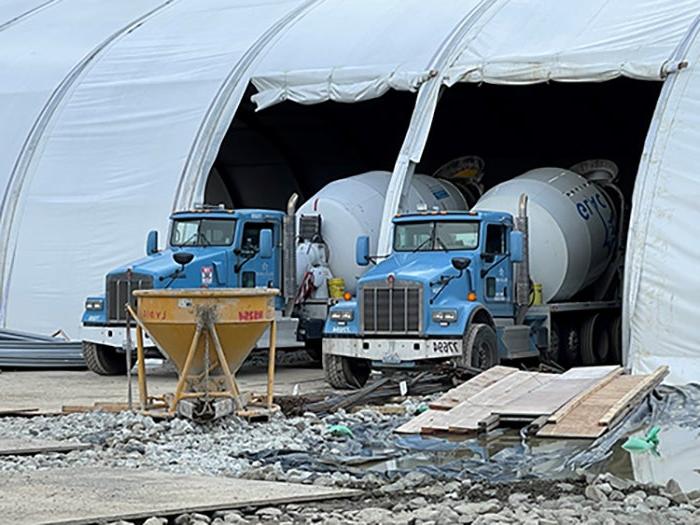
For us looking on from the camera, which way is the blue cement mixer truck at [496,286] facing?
facing the viewer and to the left of the viewer

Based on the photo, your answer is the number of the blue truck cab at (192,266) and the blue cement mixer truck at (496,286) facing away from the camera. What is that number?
0

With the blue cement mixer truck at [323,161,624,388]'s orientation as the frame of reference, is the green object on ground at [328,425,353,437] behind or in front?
in front

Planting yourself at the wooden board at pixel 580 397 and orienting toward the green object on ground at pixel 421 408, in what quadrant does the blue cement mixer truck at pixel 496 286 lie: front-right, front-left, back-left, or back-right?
front-right

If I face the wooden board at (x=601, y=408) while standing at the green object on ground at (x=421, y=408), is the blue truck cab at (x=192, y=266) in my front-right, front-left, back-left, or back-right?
back-left

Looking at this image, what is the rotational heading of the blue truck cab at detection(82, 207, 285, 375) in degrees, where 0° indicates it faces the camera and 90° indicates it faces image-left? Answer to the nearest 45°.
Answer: approximately 45°

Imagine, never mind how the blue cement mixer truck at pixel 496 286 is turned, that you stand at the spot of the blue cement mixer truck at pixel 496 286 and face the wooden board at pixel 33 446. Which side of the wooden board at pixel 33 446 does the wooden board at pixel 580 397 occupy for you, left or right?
left

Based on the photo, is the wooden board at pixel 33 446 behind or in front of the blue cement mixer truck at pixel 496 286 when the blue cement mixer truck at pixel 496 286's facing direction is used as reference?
in front

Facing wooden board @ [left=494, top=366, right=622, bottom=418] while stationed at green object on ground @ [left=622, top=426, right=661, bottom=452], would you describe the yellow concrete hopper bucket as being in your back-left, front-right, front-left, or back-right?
front-left

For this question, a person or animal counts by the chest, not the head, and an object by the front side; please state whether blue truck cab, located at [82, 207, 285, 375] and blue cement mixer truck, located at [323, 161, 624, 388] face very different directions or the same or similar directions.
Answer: same or similar directions
